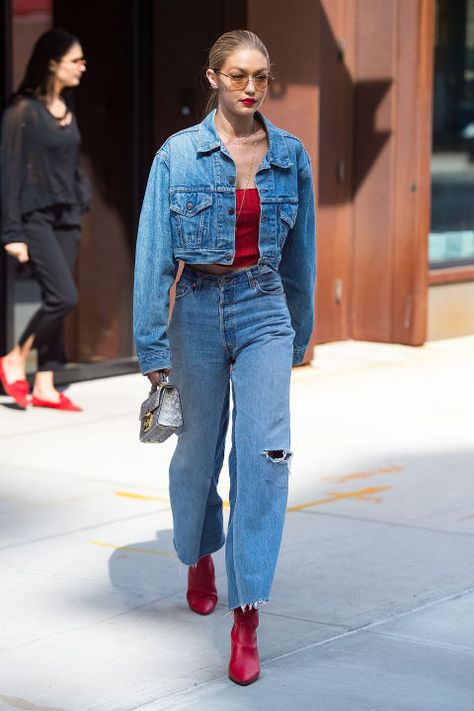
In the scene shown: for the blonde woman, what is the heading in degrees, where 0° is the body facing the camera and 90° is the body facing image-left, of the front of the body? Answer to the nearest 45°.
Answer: approximately 0°

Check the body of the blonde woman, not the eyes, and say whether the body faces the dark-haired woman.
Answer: no

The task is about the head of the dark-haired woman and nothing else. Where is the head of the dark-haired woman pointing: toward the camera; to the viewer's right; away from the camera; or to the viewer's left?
to the viewer's right
